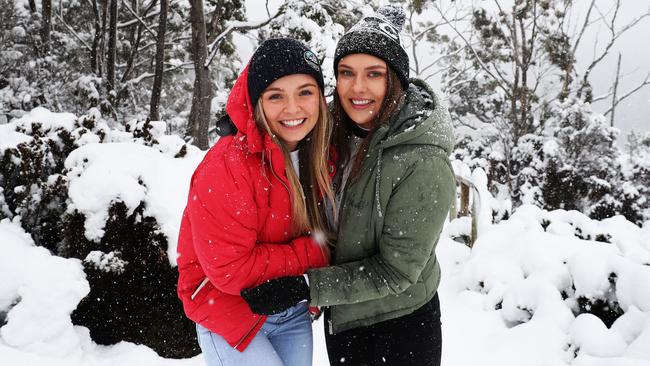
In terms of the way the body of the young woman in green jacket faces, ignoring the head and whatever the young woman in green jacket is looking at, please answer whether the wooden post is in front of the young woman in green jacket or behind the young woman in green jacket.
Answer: behind

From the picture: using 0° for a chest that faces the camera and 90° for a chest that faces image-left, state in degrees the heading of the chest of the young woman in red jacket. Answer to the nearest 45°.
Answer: approximately 315°

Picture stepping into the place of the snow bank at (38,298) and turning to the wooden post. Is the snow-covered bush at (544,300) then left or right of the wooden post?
right

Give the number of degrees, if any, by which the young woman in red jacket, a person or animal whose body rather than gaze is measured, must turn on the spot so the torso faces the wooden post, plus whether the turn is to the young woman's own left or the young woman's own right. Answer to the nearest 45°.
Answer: approximately 90° to the young woman's own left

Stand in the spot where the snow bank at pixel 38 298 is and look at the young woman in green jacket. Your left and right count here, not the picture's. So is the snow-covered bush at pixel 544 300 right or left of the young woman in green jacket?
left

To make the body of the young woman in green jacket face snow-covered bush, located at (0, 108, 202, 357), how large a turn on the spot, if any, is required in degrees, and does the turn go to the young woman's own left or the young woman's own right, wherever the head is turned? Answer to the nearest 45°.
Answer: approximately 90° to the young woman's own right
